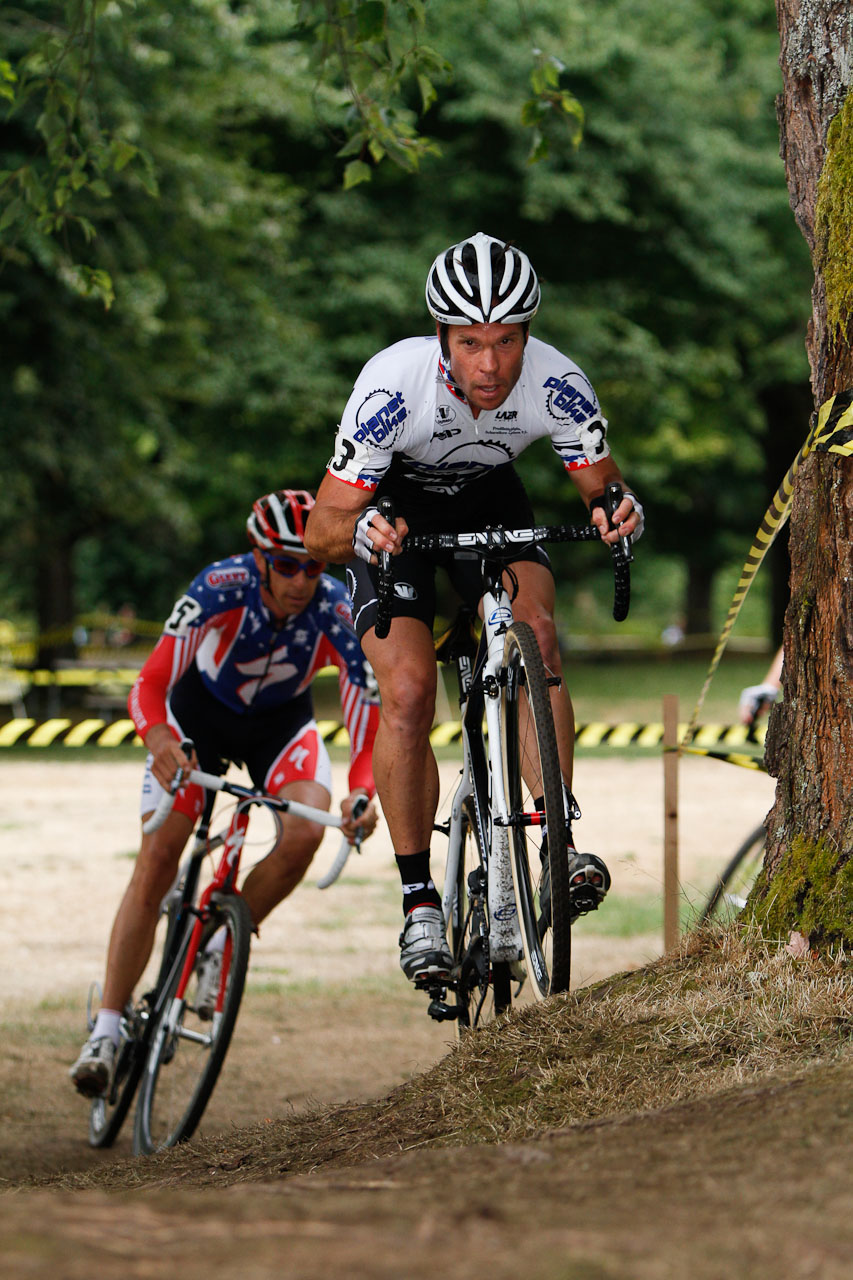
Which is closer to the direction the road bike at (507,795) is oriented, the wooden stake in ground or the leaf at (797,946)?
the leaf

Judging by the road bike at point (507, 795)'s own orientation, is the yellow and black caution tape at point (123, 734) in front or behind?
behind

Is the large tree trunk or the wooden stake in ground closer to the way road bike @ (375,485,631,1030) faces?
the large tree trunk

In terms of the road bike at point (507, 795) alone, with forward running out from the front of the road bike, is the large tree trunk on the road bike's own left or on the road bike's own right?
on the road bike's own left

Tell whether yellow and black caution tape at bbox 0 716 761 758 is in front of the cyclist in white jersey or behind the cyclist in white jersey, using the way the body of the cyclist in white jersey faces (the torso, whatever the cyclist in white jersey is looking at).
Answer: behind

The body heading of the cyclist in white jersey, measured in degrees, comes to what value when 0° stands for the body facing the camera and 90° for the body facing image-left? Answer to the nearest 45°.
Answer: approximately 0°
